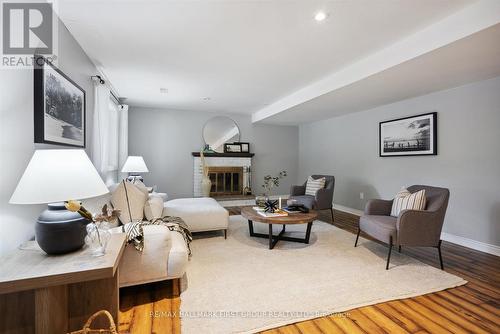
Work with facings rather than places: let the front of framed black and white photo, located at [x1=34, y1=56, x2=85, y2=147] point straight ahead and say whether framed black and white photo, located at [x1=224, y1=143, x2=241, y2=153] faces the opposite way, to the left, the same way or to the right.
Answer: to the right

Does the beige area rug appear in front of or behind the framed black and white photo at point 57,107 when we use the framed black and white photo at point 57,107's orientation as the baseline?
in front

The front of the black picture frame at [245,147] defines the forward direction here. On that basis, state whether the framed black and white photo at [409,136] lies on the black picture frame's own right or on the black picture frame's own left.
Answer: on the black picture frame's own left

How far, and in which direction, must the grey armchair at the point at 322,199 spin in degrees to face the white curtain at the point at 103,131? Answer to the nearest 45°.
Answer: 0° — it already faces it

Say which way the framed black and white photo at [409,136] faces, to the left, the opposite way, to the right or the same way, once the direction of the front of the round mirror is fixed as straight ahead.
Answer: to the right

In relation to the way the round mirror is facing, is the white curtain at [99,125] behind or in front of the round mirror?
in front

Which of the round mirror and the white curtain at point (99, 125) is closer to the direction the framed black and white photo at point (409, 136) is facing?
the white curtain

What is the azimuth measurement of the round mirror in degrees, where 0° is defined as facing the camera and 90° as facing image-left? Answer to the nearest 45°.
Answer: approximately 0°

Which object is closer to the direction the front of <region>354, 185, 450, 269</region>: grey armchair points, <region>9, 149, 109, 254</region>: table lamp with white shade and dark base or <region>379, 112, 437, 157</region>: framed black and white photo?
the table lamp with white shade and dark base

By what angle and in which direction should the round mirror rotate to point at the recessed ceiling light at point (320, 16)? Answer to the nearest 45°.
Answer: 0° — it already faces it

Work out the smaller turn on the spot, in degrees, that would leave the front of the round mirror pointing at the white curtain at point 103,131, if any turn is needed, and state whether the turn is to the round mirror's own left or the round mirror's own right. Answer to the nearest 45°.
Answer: approximately 45° to the round mirror's own right

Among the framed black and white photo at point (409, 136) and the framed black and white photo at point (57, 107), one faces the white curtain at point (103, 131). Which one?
the framed black and white photo at point (409, 136)

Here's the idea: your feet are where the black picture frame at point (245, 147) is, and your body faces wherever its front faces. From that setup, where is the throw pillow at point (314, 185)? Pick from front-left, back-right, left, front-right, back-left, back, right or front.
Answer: front-left

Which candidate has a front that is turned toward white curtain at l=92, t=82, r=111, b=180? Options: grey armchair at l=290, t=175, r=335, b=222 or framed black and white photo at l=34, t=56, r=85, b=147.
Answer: the grey armchair
